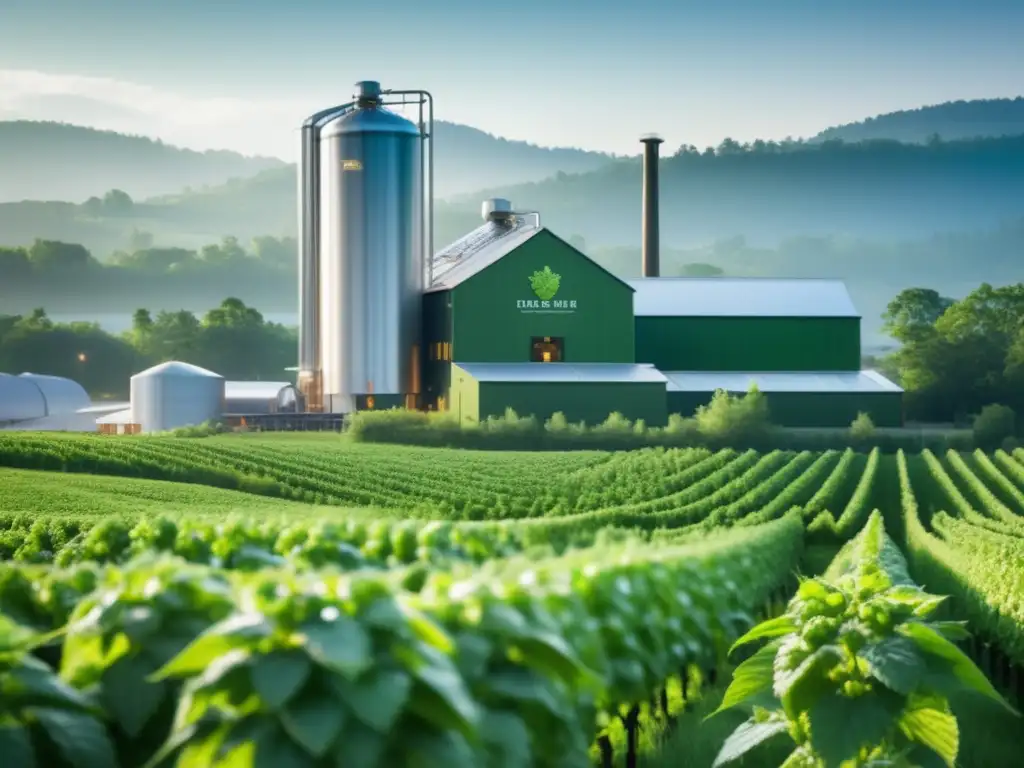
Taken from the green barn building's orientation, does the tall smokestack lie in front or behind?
behind

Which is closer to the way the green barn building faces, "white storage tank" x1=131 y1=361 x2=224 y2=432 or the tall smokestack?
the white storage tank

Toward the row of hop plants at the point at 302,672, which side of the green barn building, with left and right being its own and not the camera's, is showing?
front

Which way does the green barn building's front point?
toward the camera

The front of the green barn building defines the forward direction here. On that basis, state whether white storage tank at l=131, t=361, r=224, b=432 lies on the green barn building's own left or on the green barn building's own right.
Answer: on the green barn building's own right

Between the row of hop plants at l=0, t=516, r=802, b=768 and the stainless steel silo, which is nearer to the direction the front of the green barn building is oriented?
the row of hop plants

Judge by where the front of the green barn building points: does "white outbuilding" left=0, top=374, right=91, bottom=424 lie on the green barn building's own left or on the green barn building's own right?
on the green barn building's own right
